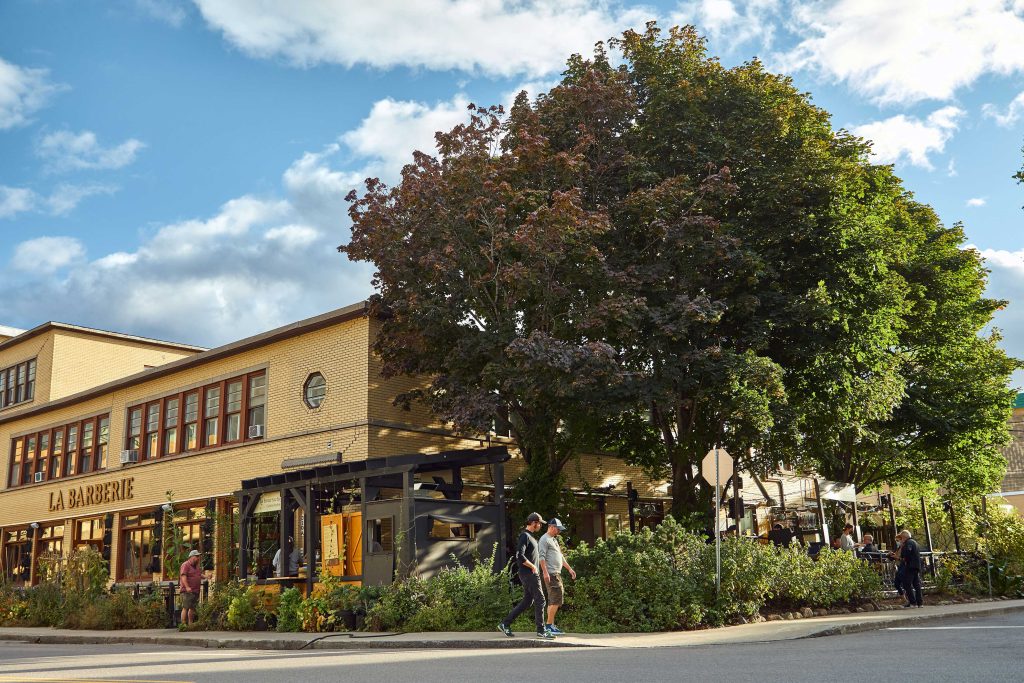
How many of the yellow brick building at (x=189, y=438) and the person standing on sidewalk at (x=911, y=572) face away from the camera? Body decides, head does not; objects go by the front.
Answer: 0

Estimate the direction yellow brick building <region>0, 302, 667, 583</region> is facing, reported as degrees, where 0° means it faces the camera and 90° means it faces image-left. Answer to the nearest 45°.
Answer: approximately 45°

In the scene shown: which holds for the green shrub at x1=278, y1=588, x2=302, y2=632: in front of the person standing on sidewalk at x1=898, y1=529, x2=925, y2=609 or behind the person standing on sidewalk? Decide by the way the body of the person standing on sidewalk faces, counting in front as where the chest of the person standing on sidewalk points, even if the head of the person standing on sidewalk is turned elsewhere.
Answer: in front

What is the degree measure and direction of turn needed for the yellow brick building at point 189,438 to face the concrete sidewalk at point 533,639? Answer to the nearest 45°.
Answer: approximately 90° to its left

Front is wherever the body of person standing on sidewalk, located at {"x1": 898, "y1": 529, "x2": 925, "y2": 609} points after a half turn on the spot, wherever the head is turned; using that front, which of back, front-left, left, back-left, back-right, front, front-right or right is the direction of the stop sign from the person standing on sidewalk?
back-right

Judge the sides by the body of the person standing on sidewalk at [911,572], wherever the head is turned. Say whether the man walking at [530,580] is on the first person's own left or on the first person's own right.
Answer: on the first person's own left

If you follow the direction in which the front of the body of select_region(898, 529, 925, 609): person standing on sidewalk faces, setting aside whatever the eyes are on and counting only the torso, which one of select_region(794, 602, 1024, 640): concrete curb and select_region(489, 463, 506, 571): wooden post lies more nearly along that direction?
the wooden post

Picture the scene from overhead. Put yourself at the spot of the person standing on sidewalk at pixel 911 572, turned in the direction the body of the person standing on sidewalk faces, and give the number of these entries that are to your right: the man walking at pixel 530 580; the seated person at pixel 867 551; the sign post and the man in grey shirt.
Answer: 1

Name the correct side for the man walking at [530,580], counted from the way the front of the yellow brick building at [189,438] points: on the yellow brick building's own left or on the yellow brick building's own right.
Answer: on the yellow brick building's own left

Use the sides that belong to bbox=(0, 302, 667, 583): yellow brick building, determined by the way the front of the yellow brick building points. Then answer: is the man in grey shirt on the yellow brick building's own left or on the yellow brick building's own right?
on the yellow brick building's own left

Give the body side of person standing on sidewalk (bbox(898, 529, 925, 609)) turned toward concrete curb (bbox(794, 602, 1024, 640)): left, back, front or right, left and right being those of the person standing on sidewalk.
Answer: left

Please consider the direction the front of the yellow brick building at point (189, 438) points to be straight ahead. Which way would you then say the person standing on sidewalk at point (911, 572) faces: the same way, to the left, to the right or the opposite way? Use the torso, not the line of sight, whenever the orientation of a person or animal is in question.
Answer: to the right

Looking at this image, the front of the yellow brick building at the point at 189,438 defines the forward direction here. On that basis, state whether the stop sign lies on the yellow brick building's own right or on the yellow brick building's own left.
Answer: on the yellow brick building's own left

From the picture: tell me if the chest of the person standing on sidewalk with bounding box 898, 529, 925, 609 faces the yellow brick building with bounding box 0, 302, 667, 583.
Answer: yes

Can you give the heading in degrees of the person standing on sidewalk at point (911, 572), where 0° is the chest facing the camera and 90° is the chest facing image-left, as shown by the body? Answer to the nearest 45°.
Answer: approximately 90°
